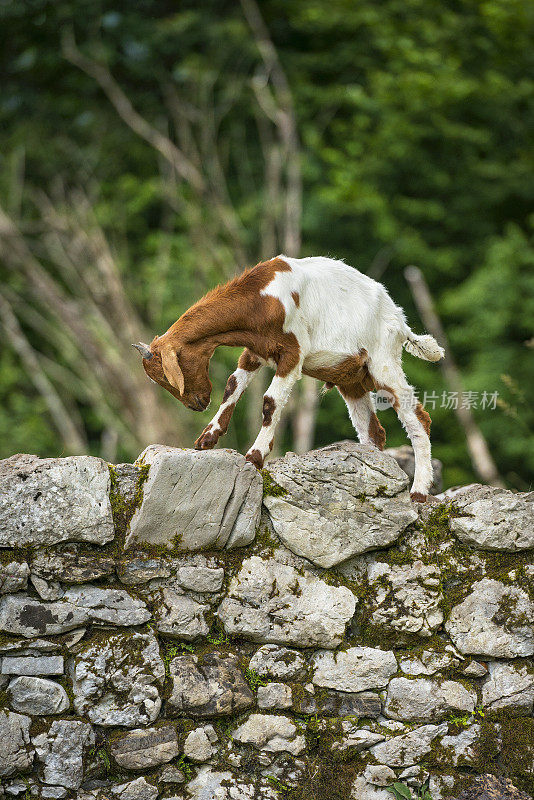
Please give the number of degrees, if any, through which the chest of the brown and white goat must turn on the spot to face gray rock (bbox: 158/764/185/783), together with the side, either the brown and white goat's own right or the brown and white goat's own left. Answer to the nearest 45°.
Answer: approximately 90° to the brown and white goat's own left

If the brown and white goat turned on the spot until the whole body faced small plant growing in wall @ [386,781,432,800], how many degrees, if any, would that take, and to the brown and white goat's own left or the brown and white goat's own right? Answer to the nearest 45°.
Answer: approximately 90° to the brown and white goat's own left

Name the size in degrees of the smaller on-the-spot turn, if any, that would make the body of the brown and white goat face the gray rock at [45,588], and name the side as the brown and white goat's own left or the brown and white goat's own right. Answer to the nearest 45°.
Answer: approximately 45° to the brown and white goat's own left

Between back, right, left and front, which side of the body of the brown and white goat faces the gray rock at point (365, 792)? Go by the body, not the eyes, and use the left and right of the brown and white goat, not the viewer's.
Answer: left

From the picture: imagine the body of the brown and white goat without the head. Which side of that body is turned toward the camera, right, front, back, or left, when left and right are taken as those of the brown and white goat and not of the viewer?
left
